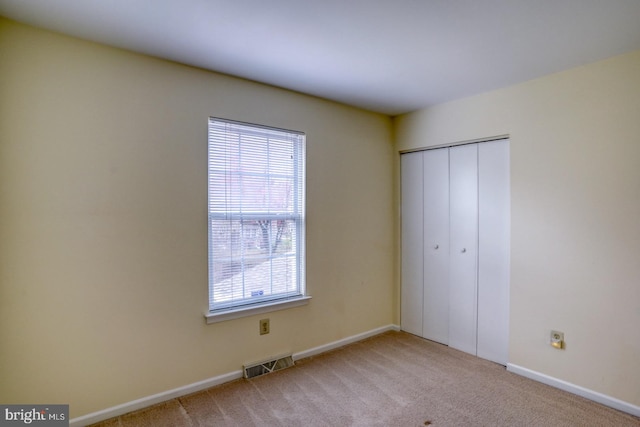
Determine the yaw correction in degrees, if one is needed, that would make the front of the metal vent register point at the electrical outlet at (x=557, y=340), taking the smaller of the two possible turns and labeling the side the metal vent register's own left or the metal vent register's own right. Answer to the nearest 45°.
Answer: approximately 45° to the metal vent register's own left

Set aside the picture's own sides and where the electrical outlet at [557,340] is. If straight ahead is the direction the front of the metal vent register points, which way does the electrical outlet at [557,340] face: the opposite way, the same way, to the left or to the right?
to the right

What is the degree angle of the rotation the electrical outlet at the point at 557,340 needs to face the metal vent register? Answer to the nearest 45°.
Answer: approximately 45° to its right

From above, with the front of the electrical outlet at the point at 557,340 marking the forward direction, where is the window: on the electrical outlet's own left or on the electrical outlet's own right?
on the electrical outlet's own right

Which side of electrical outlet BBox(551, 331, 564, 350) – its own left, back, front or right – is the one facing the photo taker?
front

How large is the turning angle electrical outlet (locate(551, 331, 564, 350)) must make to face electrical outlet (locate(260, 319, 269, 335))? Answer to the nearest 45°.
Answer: approximately 45° to its right

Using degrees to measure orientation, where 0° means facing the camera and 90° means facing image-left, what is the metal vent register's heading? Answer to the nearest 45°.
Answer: approximately 315°
